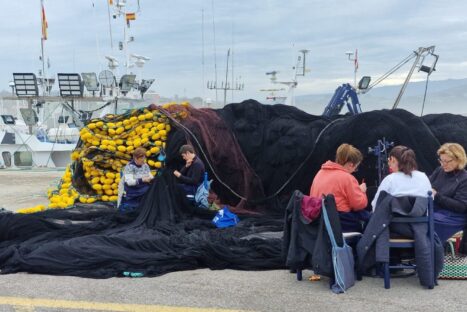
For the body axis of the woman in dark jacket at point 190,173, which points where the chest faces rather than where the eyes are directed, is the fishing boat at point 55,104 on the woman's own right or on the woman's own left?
on the woman's own right

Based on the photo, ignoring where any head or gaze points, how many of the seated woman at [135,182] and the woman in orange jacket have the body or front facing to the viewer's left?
0

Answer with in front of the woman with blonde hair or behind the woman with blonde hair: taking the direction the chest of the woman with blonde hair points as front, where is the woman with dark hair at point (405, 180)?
in front

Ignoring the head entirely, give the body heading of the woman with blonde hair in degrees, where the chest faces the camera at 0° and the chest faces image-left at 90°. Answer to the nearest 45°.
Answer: approximately 45°

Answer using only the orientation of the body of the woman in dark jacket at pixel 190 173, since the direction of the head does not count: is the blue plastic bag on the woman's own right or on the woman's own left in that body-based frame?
on the woman's own left

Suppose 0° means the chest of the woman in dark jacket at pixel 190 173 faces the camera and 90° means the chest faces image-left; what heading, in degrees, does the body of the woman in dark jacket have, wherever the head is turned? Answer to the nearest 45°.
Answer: approximately 45°

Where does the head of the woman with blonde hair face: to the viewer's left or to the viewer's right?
to the viewer's left

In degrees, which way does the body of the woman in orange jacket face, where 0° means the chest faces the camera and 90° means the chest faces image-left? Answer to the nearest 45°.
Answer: approximately 225°

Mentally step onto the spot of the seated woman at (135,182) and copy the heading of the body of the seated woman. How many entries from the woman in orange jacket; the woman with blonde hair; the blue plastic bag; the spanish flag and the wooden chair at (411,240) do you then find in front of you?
4

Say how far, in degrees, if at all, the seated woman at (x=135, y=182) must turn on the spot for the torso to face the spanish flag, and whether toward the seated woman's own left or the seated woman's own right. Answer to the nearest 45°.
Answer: approximately 135° to the seated woman's own left

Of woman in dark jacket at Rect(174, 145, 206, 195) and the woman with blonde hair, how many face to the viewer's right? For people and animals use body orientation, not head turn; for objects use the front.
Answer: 0

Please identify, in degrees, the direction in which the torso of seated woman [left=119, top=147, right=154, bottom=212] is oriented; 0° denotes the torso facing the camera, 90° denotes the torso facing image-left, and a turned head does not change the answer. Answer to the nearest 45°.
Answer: approximately 315°

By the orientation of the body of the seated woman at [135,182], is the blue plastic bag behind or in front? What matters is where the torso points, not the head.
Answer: in front
